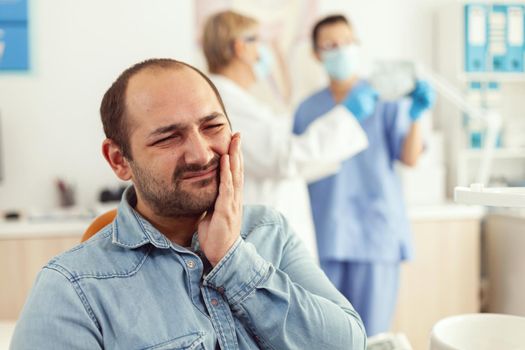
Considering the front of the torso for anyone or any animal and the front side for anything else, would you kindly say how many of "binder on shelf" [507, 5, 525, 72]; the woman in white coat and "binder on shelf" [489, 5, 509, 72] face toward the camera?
2

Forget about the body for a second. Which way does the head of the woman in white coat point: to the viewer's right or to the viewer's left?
to the viewer's right

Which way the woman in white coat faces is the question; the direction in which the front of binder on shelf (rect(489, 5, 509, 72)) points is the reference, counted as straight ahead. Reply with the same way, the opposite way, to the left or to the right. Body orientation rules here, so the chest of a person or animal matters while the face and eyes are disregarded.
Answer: to the left

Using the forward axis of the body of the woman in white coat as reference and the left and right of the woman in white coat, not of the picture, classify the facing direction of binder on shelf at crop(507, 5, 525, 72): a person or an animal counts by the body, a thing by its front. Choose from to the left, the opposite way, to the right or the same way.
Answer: to the right

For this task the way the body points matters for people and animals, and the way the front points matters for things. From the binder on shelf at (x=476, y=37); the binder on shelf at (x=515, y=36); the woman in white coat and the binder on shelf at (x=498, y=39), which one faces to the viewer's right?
the woman in white coat
